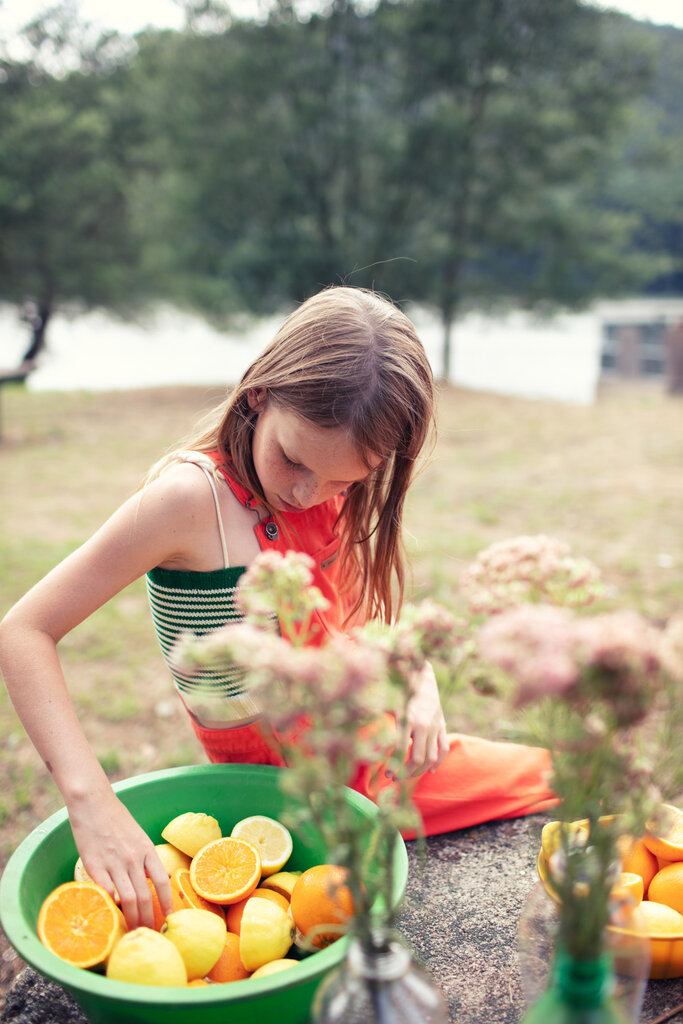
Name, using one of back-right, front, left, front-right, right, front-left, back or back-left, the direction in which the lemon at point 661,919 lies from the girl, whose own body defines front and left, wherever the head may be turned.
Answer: front

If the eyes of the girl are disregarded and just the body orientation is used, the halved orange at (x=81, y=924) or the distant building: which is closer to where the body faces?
the halved orange

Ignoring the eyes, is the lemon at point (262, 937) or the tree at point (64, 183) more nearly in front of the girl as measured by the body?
the lemon

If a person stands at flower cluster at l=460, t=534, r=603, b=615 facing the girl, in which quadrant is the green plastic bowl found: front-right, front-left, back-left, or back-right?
front-left

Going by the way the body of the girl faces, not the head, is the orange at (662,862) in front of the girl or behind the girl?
in front

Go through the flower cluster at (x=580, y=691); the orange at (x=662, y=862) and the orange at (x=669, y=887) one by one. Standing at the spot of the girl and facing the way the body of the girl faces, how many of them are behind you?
0

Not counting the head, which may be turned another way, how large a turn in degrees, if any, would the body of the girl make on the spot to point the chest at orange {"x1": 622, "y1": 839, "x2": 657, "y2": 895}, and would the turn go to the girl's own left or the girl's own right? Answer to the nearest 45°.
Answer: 0° — they already face it

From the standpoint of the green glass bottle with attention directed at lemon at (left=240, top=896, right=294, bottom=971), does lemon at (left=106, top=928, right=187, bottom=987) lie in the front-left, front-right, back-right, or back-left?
front-left

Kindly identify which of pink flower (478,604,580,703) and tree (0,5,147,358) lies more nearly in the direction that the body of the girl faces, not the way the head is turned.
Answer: the pink flower

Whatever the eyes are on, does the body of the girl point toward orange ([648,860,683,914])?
yes

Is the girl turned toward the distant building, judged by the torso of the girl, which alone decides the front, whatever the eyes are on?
no

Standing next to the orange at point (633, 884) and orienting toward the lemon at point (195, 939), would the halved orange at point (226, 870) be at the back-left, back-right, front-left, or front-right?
front-right

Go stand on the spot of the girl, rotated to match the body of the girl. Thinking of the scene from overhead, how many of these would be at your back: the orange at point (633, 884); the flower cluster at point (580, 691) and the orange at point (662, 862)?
0

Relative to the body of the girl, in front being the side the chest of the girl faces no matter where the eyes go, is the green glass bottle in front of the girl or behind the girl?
in front

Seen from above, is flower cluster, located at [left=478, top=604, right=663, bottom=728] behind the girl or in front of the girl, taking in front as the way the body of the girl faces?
in front

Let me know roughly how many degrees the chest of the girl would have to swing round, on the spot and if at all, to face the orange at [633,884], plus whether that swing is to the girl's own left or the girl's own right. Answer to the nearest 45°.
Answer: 0° — they already face it

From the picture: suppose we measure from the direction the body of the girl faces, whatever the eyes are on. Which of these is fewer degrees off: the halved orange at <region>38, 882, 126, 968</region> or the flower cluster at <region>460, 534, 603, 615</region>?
the flower cluster

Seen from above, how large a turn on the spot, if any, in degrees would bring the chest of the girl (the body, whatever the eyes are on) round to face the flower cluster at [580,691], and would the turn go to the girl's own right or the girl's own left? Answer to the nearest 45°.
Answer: approximately 45° to the girl's own right
